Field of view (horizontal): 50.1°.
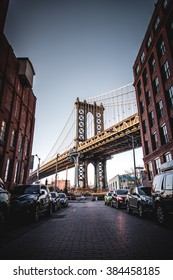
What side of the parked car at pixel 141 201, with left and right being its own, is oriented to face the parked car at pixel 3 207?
right

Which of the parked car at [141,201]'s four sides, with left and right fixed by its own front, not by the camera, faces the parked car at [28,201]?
right

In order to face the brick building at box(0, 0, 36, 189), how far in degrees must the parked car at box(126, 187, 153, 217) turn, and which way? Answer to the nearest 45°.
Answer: approximately 135° to its right

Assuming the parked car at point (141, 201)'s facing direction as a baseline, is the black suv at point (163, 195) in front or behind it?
in front

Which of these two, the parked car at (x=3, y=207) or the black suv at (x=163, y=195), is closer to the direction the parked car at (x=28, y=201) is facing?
the parked car

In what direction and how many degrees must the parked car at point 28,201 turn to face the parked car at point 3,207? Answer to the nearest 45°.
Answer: approximately 45° to its left

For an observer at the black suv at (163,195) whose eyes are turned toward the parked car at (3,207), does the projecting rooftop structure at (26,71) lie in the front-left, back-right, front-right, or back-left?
front-right

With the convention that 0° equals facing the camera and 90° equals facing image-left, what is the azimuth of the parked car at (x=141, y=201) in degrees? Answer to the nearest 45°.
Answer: approximately 315°
